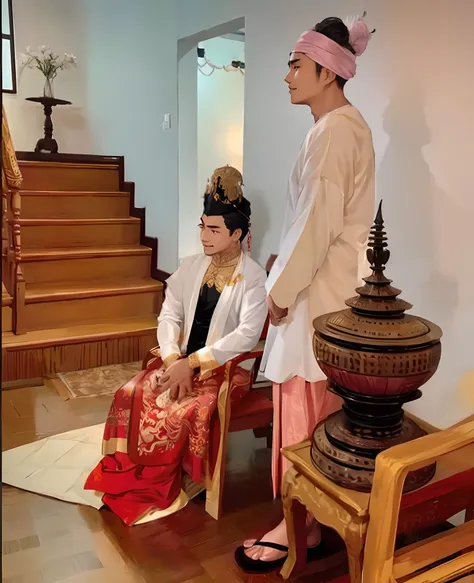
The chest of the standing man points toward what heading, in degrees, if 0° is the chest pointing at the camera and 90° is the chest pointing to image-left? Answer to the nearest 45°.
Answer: approximately 90°

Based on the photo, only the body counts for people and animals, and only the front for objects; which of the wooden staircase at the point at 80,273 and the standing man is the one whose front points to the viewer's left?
the standing man

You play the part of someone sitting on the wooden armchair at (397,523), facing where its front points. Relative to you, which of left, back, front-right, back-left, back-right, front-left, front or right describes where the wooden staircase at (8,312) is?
right

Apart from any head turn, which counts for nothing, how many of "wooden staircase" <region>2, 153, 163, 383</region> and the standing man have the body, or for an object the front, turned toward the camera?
1

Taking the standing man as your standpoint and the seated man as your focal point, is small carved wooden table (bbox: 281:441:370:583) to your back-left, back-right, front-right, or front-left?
back-left

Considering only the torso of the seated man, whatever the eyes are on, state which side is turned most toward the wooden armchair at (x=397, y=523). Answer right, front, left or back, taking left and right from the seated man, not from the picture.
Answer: left

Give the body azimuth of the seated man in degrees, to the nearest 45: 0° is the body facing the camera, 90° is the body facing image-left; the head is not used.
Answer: approximately 45°

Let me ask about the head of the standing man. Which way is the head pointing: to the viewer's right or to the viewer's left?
to the viewer's left

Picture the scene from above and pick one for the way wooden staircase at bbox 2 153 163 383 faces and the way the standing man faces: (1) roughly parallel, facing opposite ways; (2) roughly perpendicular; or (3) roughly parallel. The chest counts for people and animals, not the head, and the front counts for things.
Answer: roughly perpendicular
